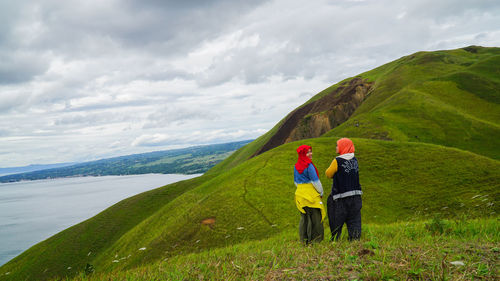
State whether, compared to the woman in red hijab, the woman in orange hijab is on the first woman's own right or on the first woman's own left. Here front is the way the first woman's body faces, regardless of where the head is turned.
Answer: on the first woman's own right

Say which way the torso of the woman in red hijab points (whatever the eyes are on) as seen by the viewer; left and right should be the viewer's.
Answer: facing away from the viewer and to the right of the viewer
